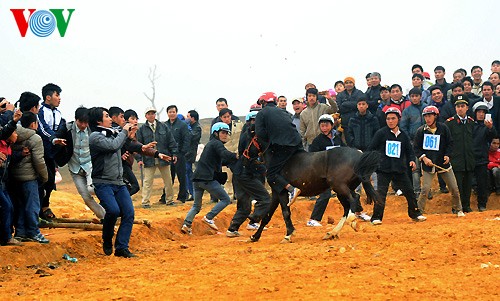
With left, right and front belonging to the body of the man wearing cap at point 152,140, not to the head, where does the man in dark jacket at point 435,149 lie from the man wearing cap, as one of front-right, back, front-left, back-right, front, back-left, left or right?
front-left

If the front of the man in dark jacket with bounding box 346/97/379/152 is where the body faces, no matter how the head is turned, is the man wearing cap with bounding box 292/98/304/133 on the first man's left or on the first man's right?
on the first man's right

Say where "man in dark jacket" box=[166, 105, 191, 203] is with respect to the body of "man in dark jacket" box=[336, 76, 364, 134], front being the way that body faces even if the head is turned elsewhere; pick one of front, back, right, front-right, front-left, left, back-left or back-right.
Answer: right

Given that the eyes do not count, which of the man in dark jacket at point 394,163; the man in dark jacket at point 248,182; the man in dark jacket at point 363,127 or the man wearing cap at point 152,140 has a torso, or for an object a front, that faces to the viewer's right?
the man in dark jacket at point 248,182

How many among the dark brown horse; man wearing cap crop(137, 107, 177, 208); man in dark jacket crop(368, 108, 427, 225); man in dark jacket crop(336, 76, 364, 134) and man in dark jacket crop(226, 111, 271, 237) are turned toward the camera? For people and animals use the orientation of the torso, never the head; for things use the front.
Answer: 3

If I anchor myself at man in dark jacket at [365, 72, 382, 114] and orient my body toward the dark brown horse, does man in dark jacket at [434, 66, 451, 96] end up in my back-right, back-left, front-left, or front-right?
back-left
